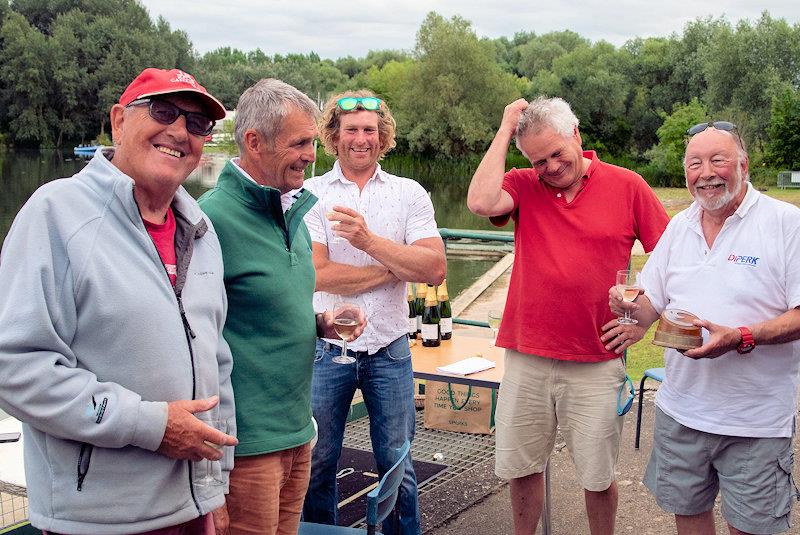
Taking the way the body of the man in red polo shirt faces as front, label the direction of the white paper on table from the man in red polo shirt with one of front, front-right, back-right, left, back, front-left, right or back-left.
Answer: back-right

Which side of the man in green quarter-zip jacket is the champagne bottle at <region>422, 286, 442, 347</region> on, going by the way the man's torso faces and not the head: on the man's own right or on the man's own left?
on the man's own left

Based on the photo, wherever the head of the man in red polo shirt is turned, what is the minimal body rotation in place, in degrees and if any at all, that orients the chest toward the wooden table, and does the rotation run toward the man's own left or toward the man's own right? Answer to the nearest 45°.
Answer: approximately 135° to the man's own right

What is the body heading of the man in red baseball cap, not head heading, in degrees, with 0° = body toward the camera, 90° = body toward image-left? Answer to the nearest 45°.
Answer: approximately 315°

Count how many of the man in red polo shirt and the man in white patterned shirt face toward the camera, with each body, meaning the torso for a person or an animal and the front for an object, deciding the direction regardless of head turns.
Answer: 2

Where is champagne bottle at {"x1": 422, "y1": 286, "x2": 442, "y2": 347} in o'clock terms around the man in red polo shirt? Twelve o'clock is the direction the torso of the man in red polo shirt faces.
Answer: The champagne bottle is roughly at 5 o'clock from the man in red polo shirt.

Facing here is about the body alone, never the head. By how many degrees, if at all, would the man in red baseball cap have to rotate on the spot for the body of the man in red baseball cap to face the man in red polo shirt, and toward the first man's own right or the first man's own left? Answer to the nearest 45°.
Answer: approximately 90° to the first man's own left

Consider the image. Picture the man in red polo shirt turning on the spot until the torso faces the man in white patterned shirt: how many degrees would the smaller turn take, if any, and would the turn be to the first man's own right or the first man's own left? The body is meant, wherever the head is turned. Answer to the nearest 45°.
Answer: approximately 90° to the first man's own right

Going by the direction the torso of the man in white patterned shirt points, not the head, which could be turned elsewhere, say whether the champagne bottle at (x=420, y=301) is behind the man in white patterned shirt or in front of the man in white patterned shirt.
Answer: behind

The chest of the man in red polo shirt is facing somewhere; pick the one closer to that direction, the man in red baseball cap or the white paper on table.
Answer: the man in red baseball cap

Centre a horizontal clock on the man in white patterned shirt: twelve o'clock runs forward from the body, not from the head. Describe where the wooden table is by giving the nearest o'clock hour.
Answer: The wooden table is roughly at 7 o'clock from the man in white patterned shirt.
